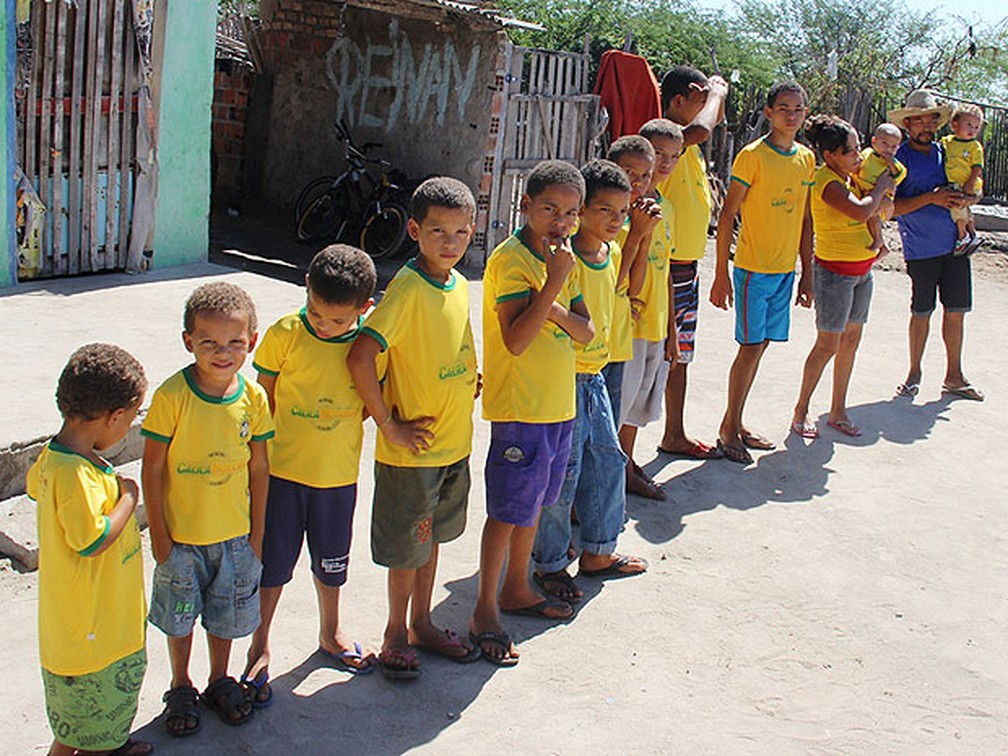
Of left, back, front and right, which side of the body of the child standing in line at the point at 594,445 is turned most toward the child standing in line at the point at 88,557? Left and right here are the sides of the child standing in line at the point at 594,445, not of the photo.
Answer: right

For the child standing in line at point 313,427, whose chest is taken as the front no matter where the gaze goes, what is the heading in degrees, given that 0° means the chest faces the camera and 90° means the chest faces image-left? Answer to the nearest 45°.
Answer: approximately 315°

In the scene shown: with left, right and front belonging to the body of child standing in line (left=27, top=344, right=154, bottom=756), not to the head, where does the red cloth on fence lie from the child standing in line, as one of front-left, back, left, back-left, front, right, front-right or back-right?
front-left

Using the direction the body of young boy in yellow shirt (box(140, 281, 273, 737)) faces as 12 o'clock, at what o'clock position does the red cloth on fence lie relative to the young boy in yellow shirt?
The red cloth on fence is roughly at 7 o'clock from the young boy in yellow shirt.

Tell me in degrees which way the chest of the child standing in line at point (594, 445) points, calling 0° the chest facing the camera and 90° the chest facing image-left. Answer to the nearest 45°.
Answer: approximately 315°

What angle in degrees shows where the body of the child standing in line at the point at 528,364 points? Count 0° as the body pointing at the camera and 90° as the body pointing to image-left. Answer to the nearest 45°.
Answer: approximately 315°

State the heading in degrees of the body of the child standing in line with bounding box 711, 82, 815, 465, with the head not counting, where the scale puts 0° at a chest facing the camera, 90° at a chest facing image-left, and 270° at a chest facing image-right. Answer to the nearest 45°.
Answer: approximately 315°

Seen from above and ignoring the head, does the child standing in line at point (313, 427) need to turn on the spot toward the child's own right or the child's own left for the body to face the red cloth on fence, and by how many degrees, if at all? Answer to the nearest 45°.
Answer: approximately 90° to the child's own left
